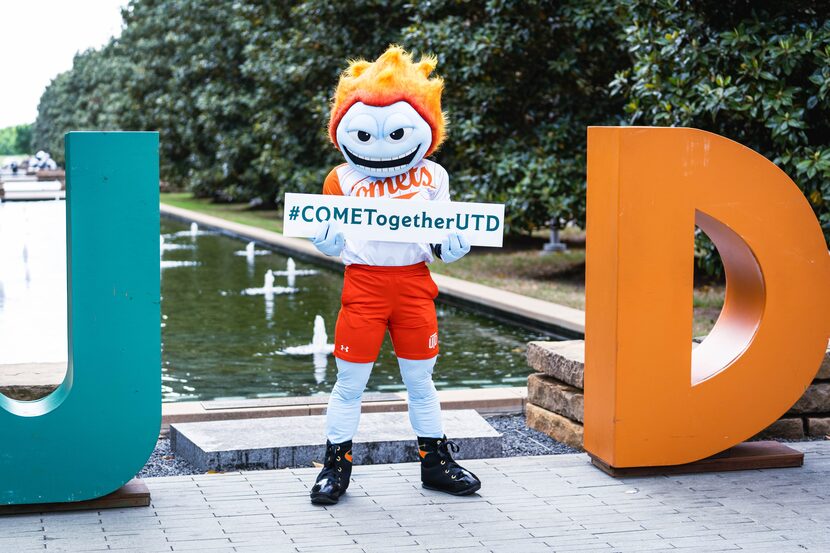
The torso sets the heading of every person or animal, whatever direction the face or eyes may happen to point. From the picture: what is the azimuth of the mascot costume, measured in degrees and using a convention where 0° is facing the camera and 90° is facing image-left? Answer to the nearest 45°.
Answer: approximately 0°

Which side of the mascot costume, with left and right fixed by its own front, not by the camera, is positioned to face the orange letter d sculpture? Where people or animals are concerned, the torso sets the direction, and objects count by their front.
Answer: left

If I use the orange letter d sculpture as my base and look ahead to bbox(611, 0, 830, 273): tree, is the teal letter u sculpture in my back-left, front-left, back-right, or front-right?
back-left

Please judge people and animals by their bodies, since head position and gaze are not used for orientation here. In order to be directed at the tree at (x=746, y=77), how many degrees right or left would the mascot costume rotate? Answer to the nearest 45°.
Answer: approximately 135° to its left

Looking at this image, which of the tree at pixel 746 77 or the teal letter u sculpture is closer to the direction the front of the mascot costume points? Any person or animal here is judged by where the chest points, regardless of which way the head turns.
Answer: the teal letter u sculpture

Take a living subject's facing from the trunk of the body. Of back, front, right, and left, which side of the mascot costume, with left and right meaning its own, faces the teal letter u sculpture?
right
